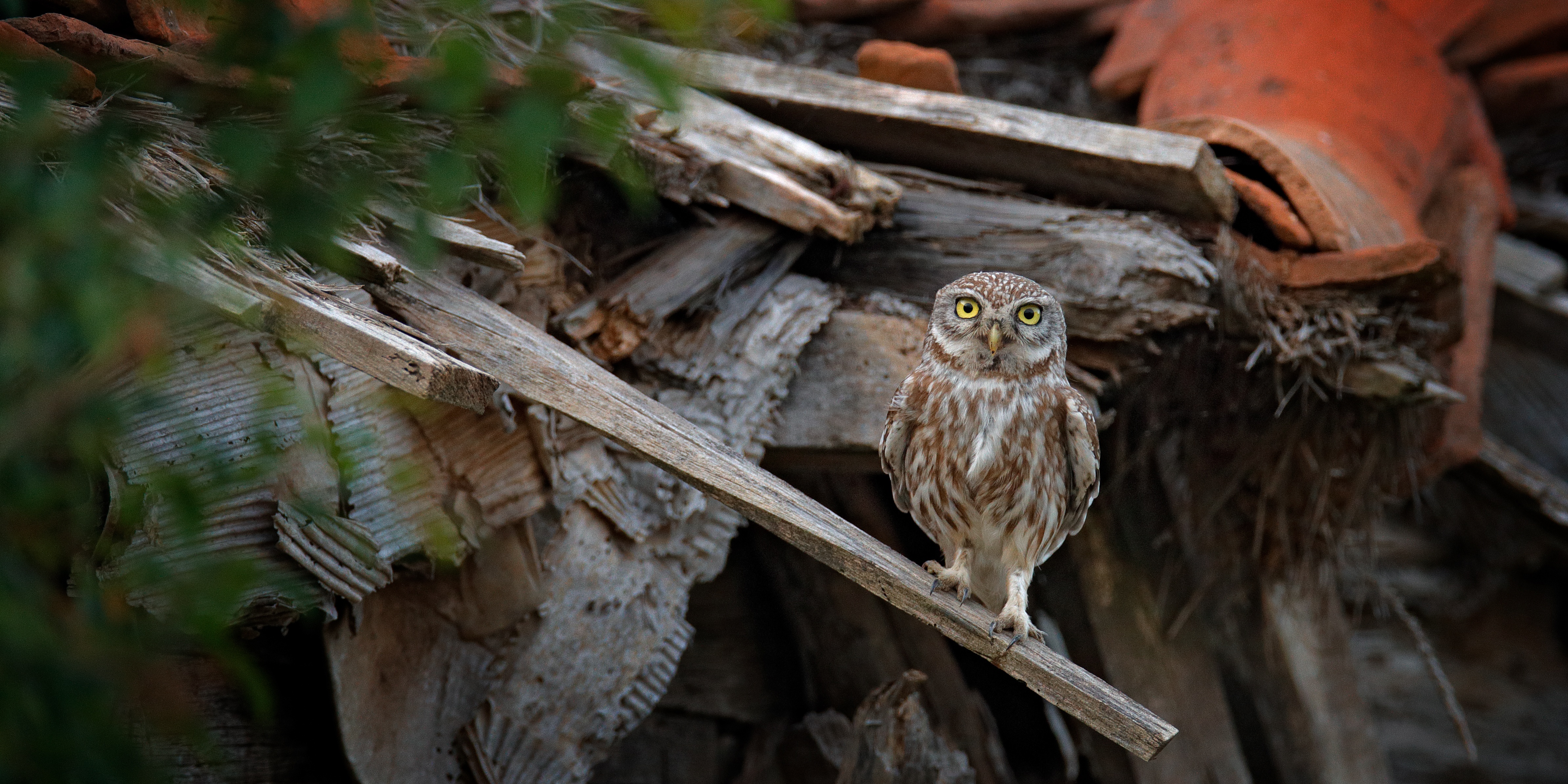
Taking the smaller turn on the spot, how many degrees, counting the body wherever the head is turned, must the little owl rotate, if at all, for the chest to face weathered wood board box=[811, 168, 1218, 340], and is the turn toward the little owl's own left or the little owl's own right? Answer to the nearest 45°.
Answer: approximately 180°

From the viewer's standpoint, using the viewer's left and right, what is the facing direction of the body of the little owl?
facing the viewer

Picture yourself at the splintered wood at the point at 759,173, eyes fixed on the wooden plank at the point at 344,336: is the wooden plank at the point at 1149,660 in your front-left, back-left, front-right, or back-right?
back-left

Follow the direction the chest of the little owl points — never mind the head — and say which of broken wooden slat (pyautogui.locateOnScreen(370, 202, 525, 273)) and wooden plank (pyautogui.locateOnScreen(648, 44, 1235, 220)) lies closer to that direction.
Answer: the broken wooden slat

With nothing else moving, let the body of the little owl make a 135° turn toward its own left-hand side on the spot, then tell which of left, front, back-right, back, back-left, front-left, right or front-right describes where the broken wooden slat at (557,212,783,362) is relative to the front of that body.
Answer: back-left

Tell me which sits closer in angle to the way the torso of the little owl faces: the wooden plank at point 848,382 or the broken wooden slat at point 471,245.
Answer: the broken wooden slat

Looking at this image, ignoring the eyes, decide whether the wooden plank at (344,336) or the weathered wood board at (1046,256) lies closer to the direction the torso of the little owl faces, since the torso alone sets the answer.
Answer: the wooden plank
